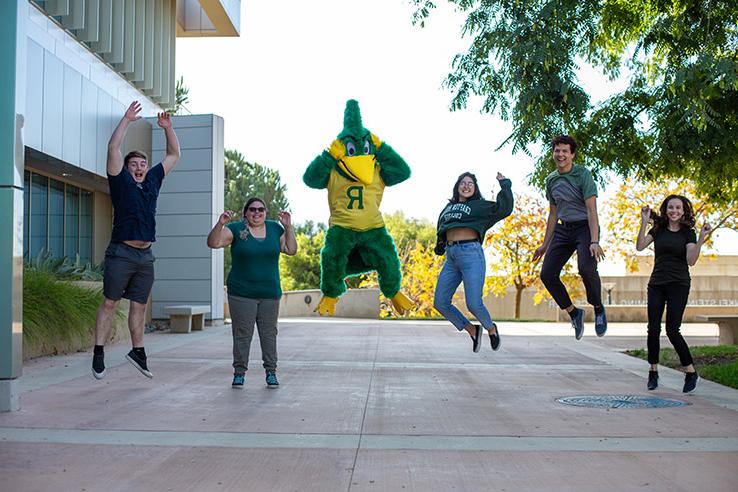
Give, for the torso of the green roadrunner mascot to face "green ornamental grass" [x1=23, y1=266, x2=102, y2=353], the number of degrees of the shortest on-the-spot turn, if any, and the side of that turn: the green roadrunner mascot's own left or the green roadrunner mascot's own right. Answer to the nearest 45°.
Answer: approximately 135° to the green roadrunner mascot's own right

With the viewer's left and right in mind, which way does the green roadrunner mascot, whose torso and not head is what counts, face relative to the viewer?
facing the viewer

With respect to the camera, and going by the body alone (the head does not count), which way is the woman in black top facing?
toward the camera

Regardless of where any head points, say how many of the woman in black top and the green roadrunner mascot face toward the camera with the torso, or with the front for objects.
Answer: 2

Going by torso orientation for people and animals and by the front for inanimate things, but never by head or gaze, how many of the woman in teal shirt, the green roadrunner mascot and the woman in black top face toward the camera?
3

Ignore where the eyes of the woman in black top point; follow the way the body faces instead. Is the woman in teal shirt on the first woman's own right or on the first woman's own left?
on the first woman's own right

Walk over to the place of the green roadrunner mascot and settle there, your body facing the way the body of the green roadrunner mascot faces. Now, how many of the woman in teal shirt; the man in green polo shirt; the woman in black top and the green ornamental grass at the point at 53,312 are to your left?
2

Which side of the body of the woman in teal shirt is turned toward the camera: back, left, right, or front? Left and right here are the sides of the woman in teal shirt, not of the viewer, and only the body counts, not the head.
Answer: front

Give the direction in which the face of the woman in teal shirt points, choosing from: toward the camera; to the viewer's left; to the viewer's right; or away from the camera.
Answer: toward the camera

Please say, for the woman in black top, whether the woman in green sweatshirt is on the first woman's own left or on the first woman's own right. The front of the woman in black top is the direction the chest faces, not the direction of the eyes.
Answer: on the first woman's own right

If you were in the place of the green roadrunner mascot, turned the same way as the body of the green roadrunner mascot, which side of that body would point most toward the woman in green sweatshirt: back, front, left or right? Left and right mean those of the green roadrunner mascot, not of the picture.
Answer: left
